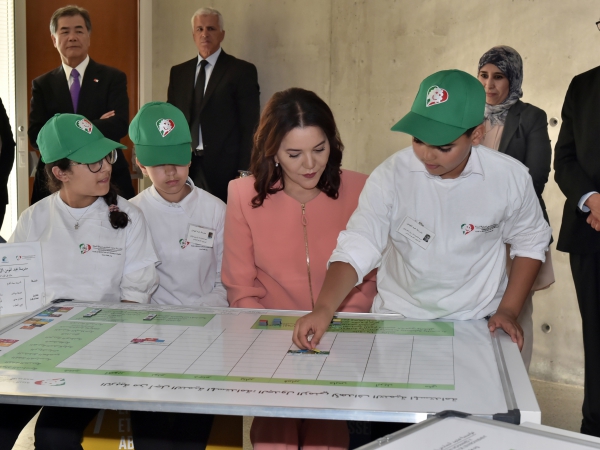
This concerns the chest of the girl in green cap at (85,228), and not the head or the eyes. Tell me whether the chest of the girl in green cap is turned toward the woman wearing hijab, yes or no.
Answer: no

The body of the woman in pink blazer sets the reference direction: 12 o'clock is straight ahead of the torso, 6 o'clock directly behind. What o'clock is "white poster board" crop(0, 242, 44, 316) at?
The white poster board is roughly at 2 o'clock from the woman in pink blazer.

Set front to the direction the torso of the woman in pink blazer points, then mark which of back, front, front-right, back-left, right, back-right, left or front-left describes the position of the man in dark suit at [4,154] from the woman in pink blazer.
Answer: back-right

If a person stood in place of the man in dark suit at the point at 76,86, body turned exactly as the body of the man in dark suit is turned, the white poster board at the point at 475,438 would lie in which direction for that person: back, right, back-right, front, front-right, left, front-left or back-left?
front

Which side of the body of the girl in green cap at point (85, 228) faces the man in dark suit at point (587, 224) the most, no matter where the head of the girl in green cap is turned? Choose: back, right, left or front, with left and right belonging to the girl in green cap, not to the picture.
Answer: left

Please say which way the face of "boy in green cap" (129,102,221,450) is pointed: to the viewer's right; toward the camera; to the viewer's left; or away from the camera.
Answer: toward the camera

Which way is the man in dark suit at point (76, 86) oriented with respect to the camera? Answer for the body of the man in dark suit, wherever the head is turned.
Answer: toward the camera

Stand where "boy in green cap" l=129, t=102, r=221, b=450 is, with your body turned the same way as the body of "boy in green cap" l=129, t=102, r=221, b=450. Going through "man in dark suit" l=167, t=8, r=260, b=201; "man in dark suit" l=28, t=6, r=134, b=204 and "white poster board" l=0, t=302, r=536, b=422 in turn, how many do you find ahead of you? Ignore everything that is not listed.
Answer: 1

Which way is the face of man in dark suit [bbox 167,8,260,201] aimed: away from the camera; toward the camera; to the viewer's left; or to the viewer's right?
toward the camera

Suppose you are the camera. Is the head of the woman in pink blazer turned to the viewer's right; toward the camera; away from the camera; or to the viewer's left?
toward the camera

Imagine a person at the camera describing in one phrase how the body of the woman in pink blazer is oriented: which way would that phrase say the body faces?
toward the camera

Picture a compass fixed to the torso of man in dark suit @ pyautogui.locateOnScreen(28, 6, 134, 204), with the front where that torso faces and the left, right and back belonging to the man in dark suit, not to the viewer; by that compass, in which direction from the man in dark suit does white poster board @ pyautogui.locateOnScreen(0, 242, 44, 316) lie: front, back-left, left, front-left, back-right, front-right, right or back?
front

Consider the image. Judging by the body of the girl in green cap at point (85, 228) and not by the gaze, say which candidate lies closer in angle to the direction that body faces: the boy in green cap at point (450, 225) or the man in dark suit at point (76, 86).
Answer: the boy in green cap

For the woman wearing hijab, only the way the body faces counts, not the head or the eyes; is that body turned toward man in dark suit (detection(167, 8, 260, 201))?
no

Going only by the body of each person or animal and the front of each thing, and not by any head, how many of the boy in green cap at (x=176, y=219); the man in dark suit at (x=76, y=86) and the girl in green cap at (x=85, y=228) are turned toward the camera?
3

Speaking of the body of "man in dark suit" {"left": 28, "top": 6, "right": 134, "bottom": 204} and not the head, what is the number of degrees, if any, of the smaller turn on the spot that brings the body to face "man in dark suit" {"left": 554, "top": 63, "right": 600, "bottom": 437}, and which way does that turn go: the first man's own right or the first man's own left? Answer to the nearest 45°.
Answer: approximately 45° to the first man's own left

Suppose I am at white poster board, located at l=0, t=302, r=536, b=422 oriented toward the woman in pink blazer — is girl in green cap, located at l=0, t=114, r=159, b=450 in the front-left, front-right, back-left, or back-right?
front-left

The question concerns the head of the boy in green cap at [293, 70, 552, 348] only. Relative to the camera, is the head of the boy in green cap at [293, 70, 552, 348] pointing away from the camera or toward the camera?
toward the camera
